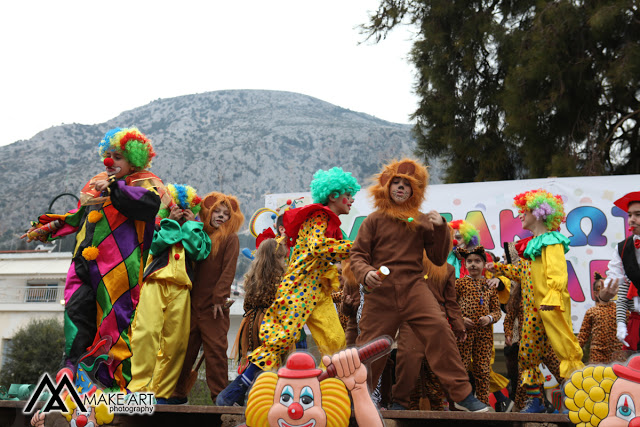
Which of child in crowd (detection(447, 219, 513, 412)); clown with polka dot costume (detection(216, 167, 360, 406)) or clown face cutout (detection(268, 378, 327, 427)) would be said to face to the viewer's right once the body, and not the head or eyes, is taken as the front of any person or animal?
the clown with polka dot costume

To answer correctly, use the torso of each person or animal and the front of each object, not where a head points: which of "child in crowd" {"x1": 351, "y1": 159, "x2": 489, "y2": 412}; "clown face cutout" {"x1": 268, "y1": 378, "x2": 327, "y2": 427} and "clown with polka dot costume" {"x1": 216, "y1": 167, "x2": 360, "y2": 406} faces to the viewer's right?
the clown with polka dot costume

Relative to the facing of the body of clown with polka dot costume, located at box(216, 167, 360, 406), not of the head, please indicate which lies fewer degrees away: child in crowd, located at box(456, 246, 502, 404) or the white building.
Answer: the child in crowd

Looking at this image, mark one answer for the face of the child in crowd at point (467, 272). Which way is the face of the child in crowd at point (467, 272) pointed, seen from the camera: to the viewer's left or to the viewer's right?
to the viewer's left

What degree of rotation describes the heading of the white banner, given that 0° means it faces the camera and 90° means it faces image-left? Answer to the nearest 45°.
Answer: approximately 0°

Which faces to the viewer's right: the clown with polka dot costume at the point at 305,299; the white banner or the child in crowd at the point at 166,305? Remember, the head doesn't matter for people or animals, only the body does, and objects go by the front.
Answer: the clown with polka dot costume

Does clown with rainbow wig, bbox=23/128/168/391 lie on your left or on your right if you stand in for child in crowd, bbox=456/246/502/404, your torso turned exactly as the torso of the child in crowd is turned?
on your right

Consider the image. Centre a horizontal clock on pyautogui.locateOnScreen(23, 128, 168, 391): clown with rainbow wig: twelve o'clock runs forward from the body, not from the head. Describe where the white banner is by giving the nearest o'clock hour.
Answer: The white banner is roughly at 7 o'clock from the clown with rainbow wig.
